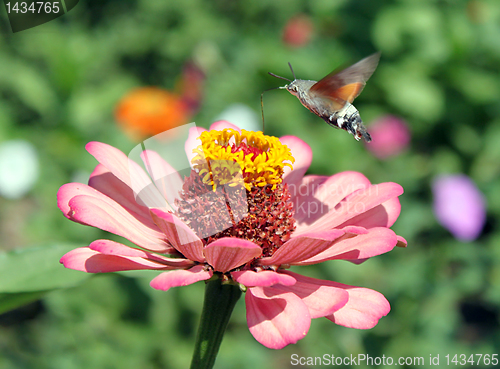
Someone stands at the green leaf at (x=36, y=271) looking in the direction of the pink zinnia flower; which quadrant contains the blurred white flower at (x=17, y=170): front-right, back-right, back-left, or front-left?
back-left

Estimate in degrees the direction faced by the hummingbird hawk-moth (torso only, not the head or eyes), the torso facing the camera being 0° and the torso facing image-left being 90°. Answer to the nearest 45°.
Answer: approximately 90°
